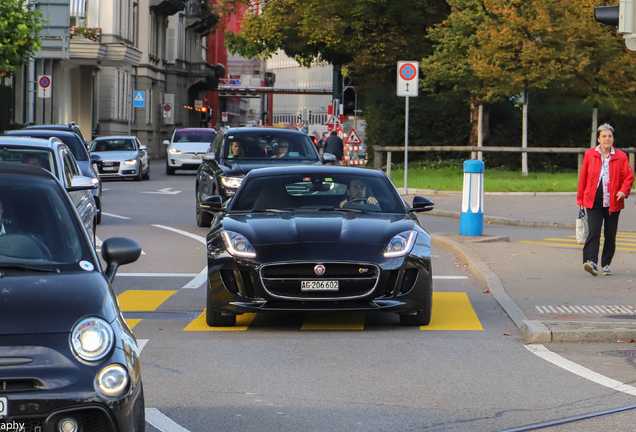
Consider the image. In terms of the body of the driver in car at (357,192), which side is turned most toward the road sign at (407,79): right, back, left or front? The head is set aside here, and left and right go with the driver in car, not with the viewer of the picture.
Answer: back

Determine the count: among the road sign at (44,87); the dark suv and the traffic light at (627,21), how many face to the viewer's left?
1

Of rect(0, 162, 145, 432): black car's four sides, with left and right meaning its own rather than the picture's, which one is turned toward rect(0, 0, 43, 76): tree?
back

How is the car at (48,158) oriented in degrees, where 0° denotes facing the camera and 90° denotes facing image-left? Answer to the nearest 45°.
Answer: approximately 45°

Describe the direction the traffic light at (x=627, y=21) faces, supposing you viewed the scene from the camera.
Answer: facing to the left of the viewer

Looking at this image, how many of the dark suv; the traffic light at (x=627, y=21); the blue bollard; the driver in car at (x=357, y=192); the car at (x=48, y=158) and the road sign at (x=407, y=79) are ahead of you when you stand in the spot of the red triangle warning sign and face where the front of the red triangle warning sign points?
6

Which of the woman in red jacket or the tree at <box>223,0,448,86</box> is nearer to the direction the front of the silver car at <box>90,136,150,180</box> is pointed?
the woman in red jacket

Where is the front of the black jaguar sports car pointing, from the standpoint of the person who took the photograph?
facing the viewer
